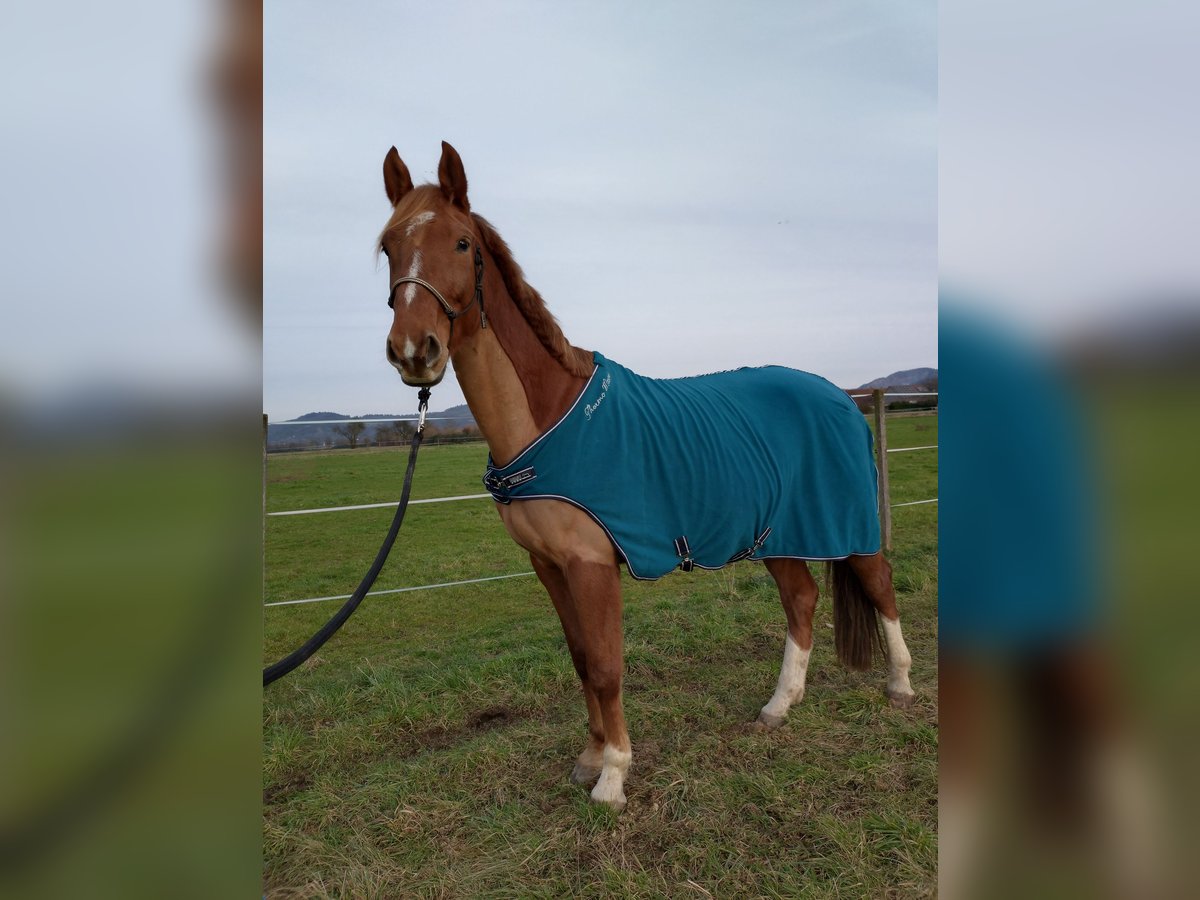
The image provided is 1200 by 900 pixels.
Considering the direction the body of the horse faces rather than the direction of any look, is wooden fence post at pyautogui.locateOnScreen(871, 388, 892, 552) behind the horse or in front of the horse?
behind

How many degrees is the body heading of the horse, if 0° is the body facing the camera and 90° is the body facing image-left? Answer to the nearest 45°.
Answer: approximately 45°
